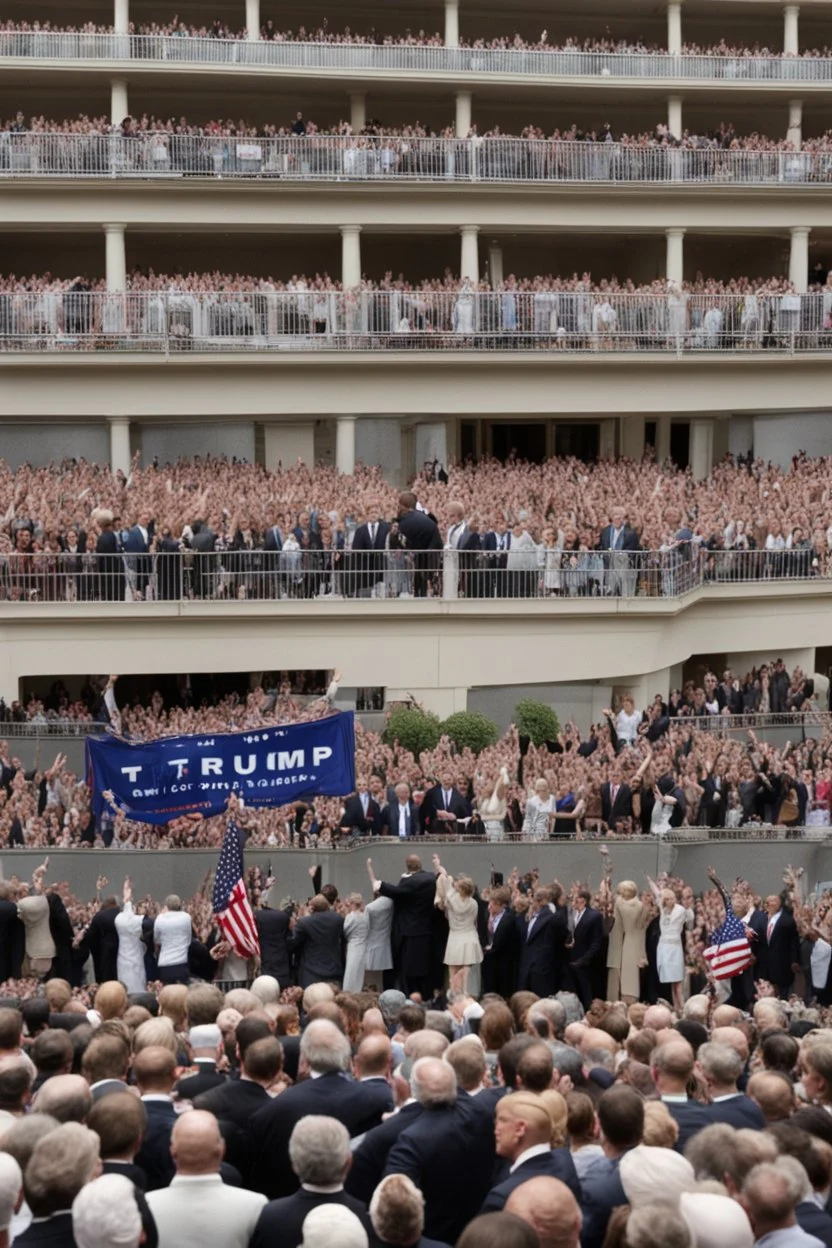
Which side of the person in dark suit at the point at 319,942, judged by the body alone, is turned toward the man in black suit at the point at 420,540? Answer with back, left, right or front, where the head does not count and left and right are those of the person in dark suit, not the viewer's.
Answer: front

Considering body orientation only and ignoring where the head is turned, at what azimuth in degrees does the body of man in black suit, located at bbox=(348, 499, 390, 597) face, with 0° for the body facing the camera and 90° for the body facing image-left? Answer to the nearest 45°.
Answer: approximately 0°

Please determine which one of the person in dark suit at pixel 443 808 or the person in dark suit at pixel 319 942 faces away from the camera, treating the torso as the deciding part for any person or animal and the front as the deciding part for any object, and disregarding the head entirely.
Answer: the person in dark suit at pixel 319 942

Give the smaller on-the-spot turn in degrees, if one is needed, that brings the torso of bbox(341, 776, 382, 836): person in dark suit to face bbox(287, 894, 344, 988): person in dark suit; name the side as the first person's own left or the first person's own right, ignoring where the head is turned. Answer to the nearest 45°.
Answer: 0° — they already face them

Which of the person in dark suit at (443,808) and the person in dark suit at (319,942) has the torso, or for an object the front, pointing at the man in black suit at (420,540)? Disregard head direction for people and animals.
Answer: the person in dark suit at (319,942)

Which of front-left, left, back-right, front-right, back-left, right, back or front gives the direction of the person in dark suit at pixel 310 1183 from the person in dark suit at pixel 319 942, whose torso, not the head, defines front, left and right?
back

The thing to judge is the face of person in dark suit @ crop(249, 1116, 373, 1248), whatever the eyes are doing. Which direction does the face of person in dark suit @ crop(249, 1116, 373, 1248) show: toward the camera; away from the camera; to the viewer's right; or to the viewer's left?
away from the camera

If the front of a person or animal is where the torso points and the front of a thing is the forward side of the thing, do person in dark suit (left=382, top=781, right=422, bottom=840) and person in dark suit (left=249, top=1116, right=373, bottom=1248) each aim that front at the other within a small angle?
yes

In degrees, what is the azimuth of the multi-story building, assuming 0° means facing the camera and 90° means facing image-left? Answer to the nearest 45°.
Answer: approximately 0°

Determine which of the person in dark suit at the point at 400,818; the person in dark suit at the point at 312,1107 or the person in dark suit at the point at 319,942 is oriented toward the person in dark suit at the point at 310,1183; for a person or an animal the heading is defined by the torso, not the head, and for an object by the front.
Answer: the person in dark suit at the point at 400,818

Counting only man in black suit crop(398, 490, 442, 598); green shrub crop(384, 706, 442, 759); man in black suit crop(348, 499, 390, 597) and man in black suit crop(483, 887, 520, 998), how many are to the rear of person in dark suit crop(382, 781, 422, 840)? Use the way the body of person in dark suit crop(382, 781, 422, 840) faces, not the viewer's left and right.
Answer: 3

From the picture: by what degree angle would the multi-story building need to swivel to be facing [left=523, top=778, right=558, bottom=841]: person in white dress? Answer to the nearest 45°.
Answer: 0° — it already faces them

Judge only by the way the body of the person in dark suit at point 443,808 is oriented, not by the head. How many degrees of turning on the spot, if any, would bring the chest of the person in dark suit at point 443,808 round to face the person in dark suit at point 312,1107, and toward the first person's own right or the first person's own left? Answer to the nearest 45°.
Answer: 0° — they already face them

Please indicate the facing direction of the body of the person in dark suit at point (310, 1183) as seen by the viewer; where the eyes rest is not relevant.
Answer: away from the camera

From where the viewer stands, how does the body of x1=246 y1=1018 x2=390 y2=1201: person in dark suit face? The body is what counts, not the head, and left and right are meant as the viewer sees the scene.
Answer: facing away from the viewer
